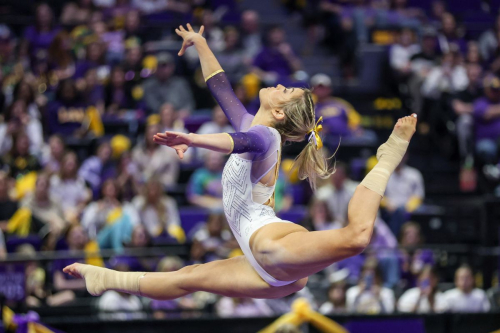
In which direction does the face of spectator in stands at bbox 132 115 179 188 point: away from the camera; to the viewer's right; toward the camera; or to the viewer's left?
toward the camera

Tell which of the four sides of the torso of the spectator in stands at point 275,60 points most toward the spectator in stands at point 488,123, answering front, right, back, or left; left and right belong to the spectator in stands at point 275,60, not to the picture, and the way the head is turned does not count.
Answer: left

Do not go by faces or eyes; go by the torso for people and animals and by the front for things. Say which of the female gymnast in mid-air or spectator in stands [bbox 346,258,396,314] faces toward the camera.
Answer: the spectator in stands

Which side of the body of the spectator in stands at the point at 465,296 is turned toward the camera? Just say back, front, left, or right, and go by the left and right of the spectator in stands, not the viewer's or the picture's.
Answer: front

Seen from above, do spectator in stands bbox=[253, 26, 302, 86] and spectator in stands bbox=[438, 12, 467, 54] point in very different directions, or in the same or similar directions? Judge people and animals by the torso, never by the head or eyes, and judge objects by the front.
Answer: same or similar directions

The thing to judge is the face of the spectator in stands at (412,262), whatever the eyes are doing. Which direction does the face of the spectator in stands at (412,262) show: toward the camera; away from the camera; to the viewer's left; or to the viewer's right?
toward the camera

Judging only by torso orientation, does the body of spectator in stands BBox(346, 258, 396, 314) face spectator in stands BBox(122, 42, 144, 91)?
no

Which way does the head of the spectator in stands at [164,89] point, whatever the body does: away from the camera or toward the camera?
toward the camera

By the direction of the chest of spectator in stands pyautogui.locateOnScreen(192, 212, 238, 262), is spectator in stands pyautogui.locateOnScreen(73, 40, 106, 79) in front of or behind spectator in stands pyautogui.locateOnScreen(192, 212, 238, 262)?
behind

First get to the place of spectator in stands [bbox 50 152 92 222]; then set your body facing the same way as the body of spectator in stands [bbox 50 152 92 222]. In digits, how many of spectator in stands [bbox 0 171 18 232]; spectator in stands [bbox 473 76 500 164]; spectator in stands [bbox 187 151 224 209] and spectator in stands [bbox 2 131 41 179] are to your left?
2

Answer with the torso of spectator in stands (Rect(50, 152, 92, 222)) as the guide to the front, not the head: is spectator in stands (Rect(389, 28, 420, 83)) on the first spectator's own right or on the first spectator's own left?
on the first spectator's own left

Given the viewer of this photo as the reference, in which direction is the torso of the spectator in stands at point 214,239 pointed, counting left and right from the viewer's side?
facing the viewer

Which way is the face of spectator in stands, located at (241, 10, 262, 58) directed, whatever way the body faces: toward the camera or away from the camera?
toward the camera

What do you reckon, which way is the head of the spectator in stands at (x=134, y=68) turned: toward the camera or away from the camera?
toward the camera

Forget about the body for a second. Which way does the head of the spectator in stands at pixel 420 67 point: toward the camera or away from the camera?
toward the camera

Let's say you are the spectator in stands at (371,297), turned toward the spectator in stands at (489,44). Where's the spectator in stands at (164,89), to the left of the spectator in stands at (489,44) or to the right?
left

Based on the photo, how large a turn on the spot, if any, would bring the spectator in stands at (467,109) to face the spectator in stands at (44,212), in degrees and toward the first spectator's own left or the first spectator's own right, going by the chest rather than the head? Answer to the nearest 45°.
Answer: approximately 90° to the first spectator's own right
